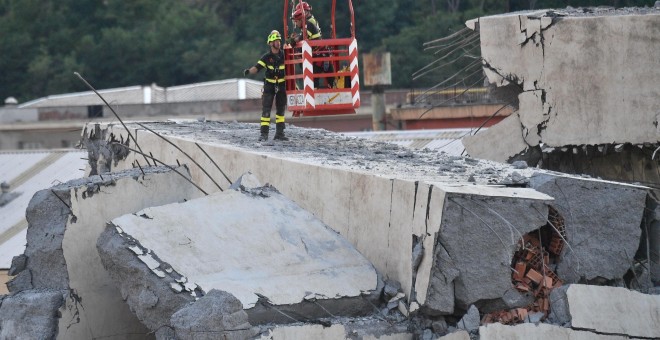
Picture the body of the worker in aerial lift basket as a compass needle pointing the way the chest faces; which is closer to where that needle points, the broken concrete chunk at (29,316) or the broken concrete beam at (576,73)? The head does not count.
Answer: the broken concrete chunk

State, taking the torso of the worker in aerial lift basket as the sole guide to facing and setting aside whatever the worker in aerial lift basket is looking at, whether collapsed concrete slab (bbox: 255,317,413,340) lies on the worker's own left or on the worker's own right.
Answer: on the worker's own left

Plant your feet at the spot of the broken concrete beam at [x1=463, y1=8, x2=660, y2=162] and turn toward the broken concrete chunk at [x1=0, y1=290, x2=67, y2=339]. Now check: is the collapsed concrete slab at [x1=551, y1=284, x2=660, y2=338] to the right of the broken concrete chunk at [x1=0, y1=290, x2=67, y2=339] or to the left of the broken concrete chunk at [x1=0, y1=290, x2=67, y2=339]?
left
